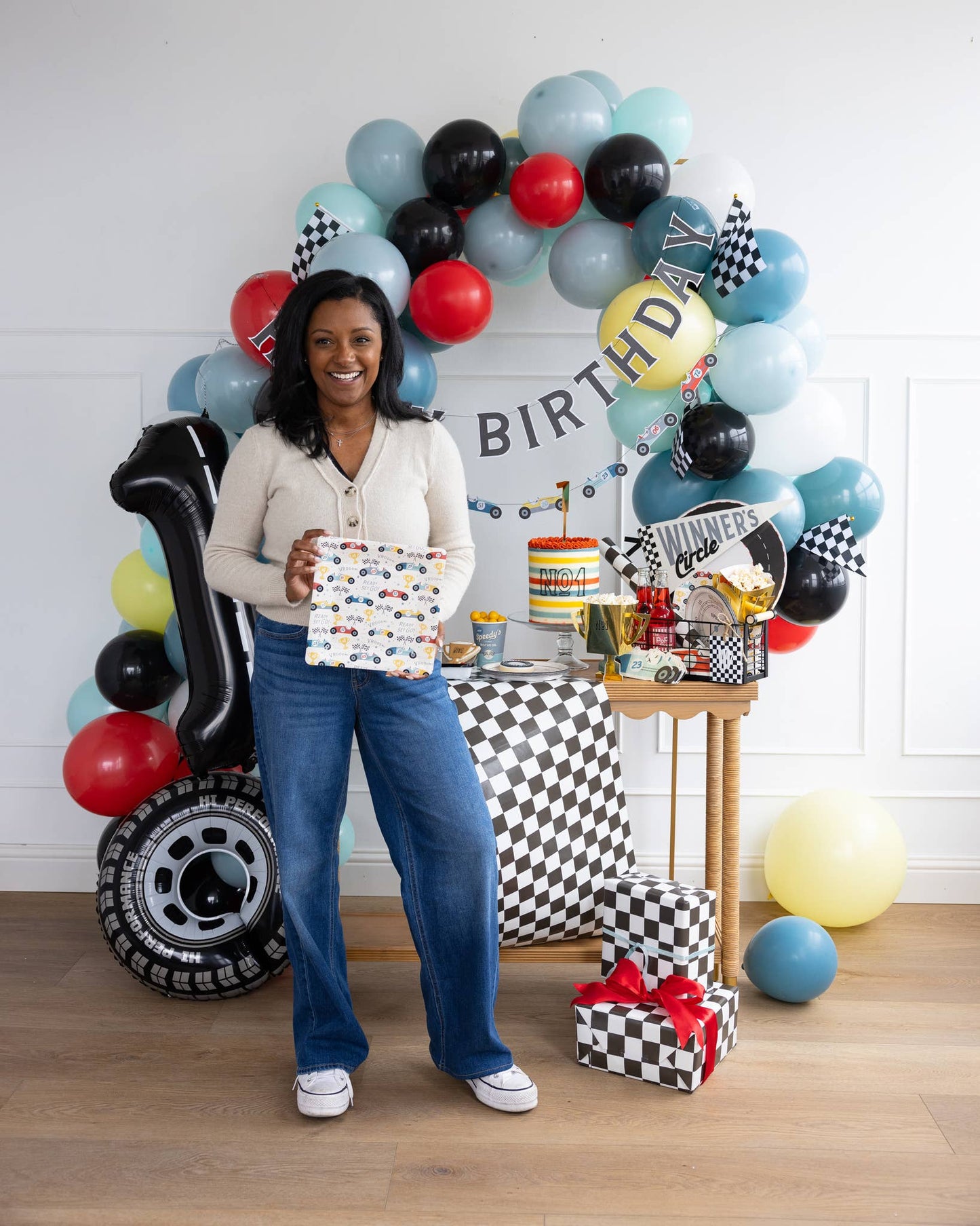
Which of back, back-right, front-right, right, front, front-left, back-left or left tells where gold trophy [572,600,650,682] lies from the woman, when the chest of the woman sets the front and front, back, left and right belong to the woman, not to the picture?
back-left

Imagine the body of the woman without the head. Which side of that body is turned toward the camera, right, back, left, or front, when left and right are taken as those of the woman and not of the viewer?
front

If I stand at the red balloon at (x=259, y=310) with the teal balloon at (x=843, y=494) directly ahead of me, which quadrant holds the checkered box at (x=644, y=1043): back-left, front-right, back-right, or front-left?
front-right
